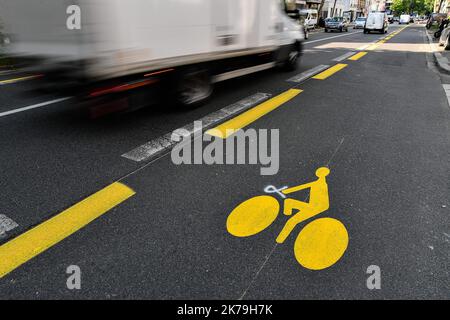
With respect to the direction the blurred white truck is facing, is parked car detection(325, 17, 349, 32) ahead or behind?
ahead

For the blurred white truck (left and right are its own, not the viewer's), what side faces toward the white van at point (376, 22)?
front

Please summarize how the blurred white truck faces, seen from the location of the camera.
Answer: facing away from the viewer and to the right of the viewer

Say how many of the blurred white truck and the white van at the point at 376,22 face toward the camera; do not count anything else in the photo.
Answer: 0

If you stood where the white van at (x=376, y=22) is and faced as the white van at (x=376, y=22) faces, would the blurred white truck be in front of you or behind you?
behind

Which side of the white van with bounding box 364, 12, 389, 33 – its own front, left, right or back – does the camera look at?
back
